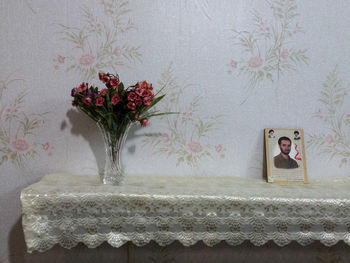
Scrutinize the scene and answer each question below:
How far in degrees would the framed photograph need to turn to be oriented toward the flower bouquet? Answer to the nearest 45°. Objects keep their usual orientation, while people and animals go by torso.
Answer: approximately 45° to its right

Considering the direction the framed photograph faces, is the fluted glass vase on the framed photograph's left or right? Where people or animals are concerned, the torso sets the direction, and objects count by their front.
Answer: on its right

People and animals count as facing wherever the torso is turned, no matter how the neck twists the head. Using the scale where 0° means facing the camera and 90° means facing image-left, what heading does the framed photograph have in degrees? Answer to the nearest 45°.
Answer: approximately 0°
